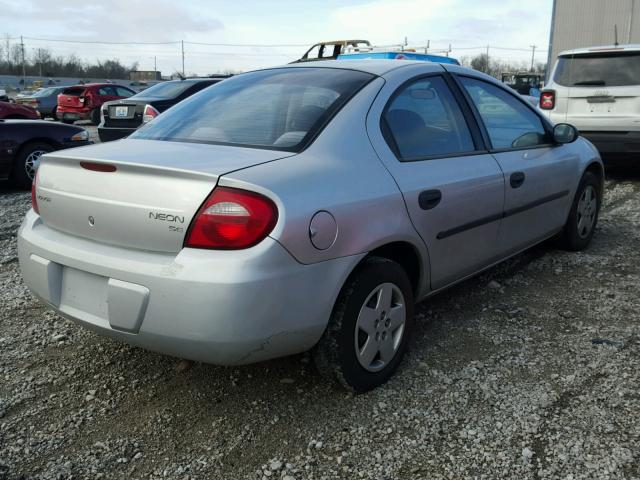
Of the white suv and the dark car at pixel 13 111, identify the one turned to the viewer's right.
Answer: the dark car

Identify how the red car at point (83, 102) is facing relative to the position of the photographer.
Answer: facing away from the viewer and to the right of the viewer

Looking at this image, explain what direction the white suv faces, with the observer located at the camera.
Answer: facing away from the viewer

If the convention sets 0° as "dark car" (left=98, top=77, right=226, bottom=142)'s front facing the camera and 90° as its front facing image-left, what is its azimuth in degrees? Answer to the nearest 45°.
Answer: approximately 225°

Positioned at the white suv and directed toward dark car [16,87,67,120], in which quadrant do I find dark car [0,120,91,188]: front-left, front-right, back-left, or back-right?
front-left

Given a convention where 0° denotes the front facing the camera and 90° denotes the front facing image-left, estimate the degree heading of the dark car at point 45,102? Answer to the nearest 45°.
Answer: approximately 225°

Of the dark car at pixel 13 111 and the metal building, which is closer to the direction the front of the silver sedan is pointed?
the metal building

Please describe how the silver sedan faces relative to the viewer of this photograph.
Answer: facing away from the viewer and to the right of the viewer

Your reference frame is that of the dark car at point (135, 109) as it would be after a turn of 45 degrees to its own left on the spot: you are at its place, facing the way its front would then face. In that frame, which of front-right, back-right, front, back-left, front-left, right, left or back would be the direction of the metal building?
front-right

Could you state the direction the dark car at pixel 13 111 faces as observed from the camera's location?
facing to the right of the viewer

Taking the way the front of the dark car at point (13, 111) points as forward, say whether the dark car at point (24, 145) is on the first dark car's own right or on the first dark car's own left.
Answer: on the first dark car's own right

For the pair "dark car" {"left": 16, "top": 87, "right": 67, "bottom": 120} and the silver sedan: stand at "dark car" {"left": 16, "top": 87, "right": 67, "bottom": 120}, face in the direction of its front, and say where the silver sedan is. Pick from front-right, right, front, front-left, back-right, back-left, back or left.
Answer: back-right

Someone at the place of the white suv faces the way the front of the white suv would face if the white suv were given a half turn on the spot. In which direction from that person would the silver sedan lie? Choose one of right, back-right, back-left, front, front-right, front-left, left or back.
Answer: front

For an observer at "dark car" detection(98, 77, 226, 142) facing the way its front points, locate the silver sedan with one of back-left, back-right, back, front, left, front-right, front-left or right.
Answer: back-right

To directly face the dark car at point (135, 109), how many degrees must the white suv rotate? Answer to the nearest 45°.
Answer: approximately 90° to its left
